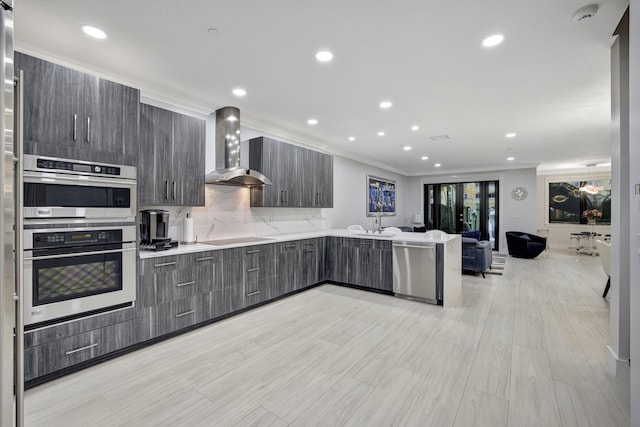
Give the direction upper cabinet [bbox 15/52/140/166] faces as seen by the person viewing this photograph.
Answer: facing the viewer and to the right of the viewer

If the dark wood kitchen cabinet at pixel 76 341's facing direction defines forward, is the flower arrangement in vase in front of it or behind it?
in front

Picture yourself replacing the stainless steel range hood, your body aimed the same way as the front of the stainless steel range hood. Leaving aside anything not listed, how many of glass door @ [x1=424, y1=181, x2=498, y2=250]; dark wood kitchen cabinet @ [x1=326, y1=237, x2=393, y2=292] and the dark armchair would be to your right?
0

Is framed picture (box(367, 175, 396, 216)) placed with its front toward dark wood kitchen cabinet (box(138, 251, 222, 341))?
no

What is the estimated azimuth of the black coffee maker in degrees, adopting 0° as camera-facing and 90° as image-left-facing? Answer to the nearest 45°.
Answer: approximately 315°

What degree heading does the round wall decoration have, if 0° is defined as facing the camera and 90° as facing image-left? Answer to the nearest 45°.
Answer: approximately 0°

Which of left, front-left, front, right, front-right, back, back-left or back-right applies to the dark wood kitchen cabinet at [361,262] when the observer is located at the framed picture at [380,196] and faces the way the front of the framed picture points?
front-right

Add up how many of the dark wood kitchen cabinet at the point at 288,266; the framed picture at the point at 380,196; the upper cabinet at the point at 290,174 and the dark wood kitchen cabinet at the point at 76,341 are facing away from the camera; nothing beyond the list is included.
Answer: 0

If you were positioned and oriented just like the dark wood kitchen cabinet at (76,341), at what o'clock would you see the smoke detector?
The smoke detector is roughly at 12 o'clock from the dark wood kitchen cabinet.

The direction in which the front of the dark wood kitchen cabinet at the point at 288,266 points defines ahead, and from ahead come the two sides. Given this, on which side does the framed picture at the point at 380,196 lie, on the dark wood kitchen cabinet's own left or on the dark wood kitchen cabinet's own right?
on the dark wood kitchen cabinet's own left

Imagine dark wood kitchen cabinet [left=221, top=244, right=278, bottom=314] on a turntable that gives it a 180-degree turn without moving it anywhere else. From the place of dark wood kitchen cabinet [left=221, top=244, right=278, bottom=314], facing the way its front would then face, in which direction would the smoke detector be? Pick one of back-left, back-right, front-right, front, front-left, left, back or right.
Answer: back

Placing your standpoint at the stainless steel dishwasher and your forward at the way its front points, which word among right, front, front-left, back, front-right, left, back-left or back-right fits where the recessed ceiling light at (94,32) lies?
front

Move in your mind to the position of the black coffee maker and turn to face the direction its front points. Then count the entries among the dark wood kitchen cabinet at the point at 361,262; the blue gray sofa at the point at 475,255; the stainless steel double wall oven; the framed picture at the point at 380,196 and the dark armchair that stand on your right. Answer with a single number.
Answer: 1
